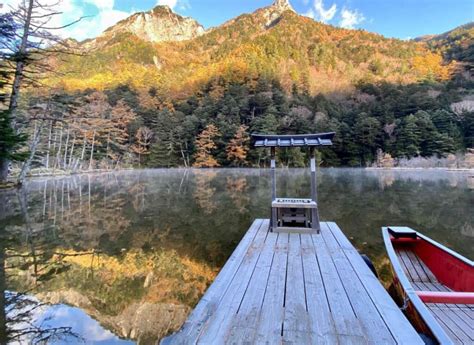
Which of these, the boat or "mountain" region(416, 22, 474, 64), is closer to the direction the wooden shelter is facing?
the boat

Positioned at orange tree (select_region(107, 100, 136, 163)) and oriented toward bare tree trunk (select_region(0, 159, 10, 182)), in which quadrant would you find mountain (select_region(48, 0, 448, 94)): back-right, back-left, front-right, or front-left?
back-left

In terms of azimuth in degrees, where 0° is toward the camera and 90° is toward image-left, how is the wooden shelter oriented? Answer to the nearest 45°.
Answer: approximately 0°

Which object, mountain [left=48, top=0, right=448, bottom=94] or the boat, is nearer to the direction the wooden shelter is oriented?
the boat

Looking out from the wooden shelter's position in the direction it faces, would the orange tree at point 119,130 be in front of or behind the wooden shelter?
behind

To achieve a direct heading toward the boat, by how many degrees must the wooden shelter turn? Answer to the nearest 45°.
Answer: approximately 45° to its left

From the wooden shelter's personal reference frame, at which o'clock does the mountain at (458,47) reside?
The mountain is roughly at 7 o'clock from the wooden shelter.

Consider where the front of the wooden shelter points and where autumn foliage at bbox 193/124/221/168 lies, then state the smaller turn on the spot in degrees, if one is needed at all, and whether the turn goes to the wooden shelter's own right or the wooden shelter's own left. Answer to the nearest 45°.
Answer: approximately 180°

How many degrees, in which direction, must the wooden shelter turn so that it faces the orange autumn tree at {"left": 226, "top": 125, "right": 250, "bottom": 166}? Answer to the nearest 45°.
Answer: approximately 180°

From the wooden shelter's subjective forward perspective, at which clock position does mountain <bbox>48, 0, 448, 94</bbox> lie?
The mountain is roughly at 6 o'clock from the wooden shelter.
